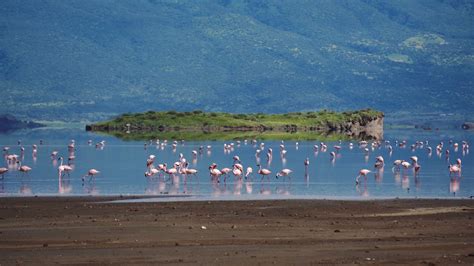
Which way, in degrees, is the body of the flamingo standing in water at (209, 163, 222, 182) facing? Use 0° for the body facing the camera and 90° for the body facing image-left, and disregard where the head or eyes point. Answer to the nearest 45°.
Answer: approximately 90°
